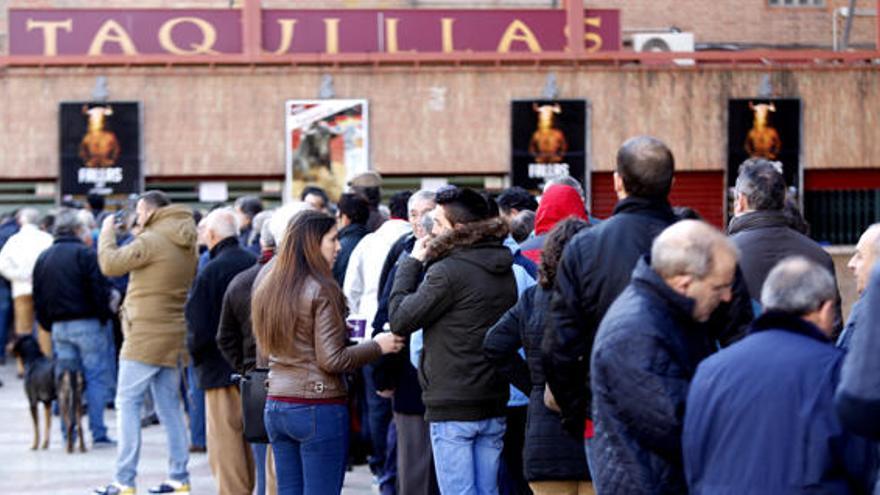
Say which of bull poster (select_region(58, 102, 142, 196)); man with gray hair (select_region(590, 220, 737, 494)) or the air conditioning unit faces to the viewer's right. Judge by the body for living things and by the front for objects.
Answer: the man with gray hair

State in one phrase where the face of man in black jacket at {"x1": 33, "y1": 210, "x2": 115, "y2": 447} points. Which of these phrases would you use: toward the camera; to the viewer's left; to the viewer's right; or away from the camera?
away from the camera

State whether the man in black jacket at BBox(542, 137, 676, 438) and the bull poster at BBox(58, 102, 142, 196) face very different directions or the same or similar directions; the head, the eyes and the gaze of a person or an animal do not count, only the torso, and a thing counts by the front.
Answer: very different directions

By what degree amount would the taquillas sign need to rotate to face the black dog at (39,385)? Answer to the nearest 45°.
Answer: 0° — it already faces it

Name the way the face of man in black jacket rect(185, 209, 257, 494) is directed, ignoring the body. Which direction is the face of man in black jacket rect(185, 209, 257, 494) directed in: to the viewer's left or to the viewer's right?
to the viewer's left

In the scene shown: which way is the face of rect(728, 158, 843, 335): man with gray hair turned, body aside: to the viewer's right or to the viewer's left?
to the viewer's left

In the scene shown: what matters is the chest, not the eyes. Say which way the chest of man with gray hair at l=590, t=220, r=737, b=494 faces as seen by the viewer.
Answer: to the viewer's right

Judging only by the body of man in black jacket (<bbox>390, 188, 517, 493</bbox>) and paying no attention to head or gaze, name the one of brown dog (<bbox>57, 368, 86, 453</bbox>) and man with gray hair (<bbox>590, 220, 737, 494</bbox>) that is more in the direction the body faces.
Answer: the brown dog

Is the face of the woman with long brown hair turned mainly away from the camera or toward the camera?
away from the camera

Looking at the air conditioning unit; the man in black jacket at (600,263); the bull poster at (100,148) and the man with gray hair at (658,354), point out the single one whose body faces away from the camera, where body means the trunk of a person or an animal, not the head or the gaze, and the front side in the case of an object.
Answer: the man in black jacket

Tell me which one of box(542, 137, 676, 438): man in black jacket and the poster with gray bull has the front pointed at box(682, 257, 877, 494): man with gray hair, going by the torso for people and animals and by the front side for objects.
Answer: the poster with gray bull

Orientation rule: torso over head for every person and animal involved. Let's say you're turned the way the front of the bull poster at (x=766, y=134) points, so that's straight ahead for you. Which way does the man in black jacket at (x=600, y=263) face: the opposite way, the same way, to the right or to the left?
the opposite way
